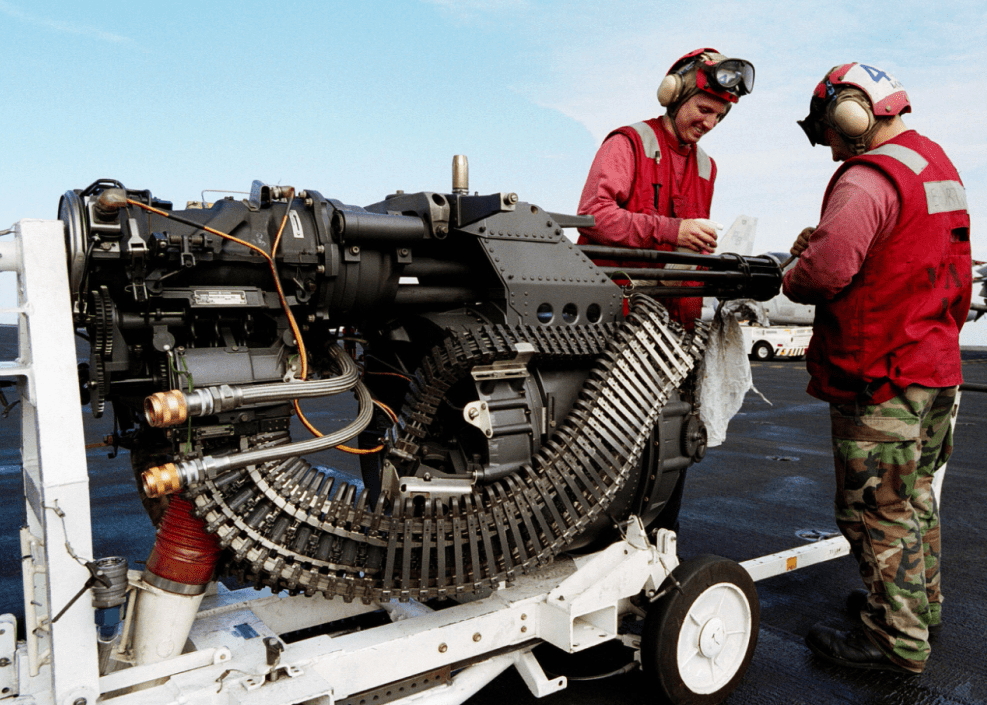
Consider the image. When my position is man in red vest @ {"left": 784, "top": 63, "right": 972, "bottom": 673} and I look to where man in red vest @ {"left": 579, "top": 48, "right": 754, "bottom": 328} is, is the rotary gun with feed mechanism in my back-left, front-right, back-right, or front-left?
front-left

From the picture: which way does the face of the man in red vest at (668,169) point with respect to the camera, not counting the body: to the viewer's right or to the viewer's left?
to the viewer's right

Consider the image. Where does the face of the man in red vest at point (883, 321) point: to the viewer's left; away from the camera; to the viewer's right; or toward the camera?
to the viewer's left

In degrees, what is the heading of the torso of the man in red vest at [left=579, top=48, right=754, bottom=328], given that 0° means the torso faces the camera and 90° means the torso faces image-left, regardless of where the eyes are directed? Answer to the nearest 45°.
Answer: approximately 315°

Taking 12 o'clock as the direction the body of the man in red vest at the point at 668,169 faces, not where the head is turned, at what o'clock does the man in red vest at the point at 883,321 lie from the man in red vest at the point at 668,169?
the man in red vest at the point at 883,321 is roughly at 11 o'clock from the man in red vest at the point at 668,169.

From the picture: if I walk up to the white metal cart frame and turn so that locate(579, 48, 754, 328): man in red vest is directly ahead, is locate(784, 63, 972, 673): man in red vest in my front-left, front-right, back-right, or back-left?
front-right

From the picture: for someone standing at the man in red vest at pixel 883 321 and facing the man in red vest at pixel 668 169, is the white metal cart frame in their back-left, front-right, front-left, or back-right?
front-left
